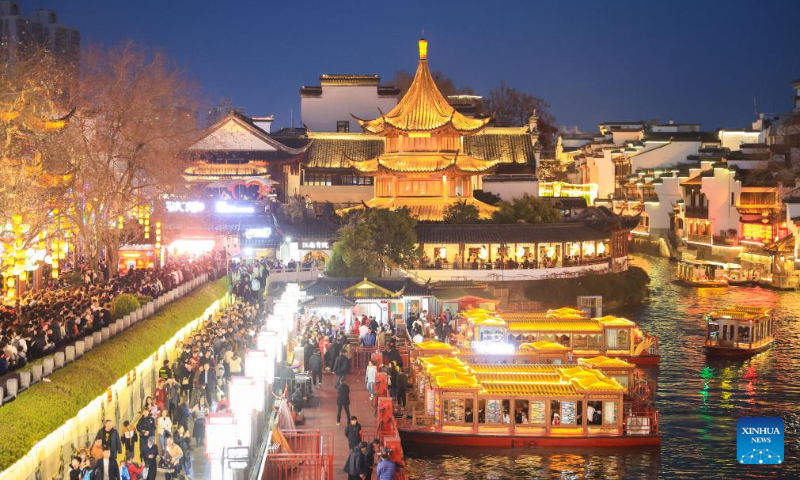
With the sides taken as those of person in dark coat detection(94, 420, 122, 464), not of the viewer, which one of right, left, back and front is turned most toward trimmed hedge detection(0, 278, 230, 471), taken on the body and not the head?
back

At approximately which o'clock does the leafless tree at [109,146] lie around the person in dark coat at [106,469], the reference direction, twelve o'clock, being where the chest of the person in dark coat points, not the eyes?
The leafless tree is roughly at 6 o'clock from the person in dark coat.

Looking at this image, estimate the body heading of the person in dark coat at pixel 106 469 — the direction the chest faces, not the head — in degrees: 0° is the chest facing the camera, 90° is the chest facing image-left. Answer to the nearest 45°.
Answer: approximately 0°

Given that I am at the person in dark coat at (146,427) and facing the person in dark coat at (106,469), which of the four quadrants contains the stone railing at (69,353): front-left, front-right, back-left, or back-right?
back-right

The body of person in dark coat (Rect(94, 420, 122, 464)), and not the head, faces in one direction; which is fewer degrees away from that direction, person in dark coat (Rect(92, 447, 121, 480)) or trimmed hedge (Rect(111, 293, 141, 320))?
the person in dark coat

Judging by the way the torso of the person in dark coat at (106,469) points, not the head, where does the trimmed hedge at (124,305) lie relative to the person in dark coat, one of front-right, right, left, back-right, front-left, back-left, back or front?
back

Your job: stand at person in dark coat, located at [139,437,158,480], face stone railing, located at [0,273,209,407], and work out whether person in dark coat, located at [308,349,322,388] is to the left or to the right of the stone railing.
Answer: right
